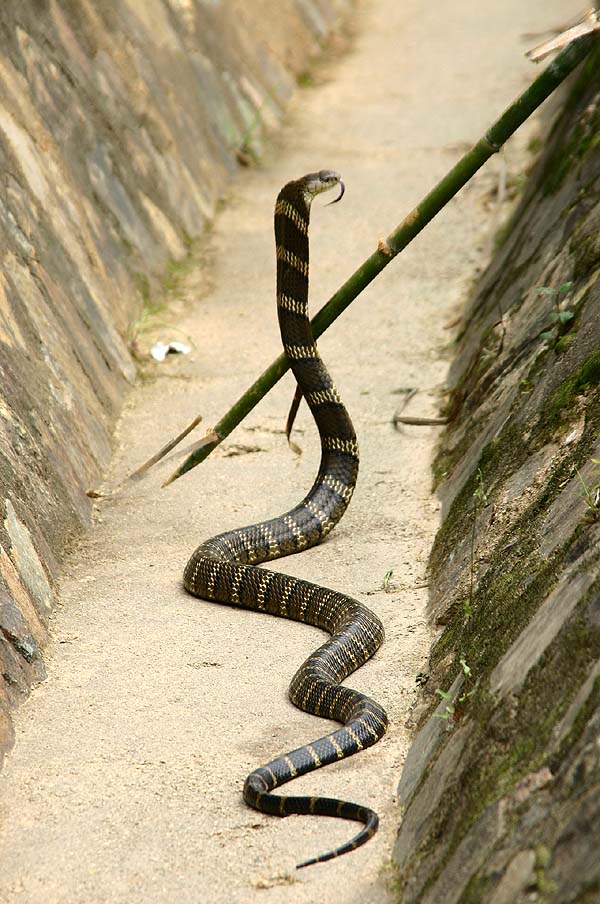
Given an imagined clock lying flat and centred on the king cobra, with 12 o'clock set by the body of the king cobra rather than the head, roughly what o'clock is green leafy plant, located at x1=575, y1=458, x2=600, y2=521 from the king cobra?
The green leafy plant is roughly at 2 o'clock from the king cobra.

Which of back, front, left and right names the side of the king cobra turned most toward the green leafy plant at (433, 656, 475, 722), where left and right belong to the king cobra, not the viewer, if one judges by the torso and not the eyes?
right

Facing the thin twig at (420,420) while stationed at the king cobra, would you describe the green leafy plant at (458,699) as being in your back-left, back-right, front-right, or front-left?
back-right

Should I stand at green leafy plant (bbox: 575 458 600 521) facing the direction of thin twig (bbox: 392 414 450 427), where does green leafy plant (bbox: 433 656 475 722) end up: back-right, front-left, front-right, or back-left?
back-left
